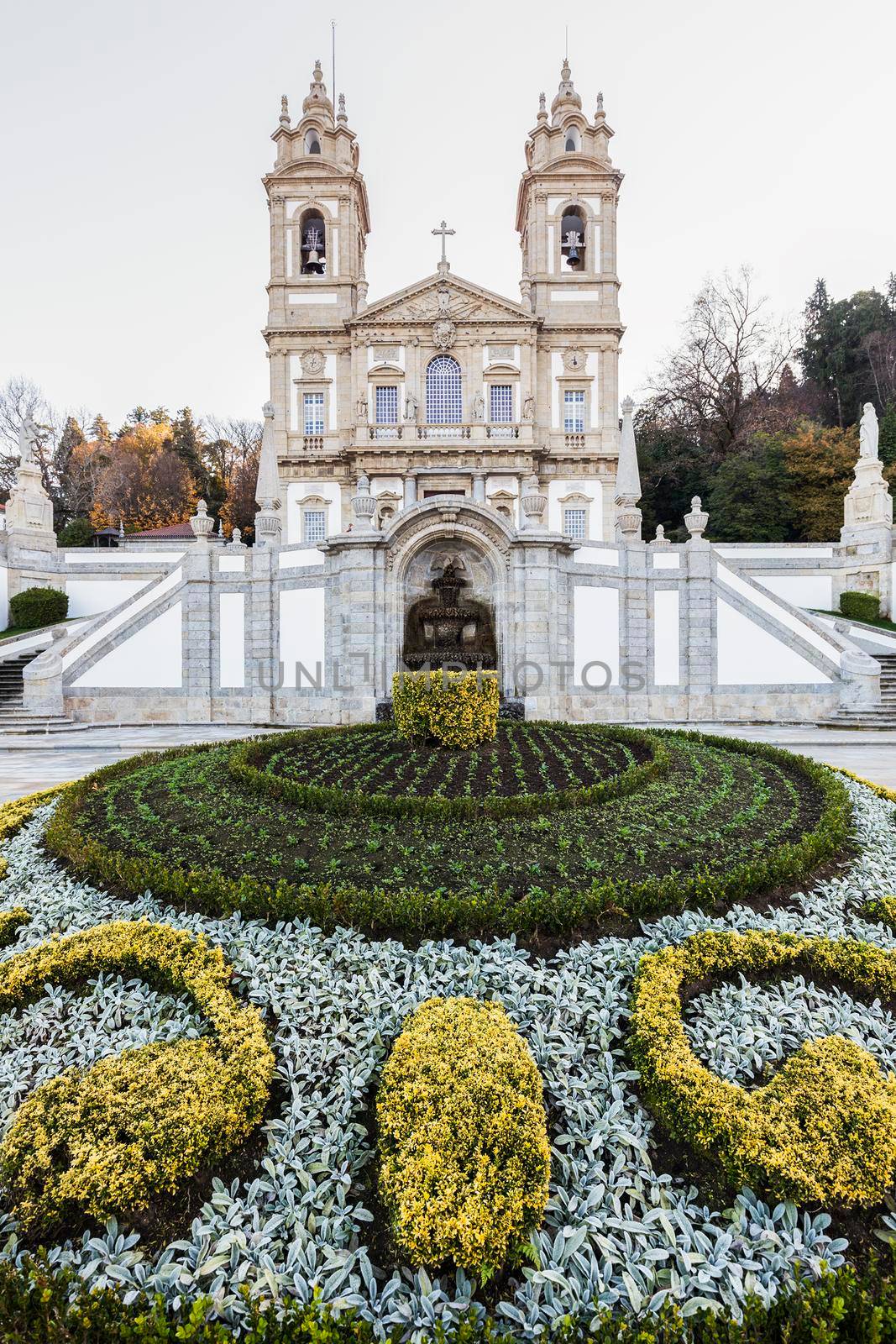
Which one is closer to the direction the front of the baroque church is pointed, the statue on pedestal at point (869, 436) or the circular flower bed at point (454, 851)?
the circular flower bed

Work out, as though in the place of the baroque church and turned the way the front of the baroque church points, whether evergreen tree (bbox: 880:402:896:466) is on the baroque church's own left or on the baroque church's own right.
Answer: on the baroque church's own left

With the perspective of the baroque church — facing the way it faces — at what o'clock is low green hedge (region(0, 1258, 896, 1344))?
The low green hedge is roughly at 12 o'clock from the baroque church.

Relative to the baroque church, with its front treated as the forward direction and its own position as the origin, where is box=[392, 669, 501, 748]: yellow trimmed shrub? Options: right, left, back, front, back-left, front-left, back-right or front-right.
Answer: front

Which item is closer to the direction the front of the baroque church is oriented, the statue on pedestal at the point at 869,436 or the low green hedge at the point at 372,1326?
the low green hedge

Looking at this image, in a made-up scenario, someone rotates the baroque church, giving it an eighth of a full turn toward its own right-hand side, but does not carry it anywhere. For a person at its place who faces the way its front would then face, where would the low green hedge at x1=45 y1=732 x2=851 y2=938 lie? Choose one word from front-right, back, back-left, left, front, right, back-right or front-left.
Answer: front-left

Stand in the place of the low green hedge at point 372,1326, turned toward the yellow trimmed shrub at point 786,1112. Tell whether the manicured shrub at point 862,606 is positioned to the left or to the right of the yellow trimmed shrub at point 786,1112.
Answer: left

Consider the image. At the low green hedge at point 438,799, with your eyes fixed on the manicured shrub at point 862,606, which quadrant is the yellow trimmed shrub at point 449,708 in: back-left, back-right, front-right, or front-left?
front-left

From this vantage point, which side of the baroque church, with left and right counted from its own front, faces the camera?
front

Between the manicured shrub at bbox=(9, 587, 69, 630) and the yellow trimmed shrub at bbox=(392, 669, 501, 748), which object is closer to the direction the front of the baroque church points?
the yellow trimmed shrub

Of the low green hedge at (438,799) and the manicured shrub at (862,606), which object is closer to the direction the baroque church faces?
the low green hedge

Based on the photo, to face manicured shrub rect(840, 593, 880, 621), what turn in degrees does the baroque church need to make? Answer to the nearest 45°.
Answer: approximately 45° to its left

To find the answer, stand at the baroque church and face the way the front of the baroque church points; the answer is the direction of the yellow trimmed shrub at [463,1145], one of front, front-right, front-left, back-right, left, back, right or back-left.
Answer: front

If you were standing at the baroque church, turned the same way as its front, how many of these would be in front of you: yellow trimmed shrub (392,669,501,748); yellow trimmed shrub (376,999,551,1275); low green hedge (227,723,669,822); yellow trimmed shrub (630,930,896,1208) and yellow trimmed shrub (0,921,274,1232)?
5

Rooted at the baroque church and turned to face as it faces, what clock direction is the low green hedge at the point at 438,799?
The low green hedge is roughly at 12 o'clock from the baroque church.

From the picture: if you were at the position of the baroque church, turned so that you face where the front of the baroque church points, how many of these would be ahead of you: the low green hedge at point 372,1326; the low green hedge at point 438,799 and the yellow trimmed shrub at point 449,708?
3

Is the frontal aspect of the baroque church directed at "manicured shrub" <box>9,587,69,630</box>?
no
